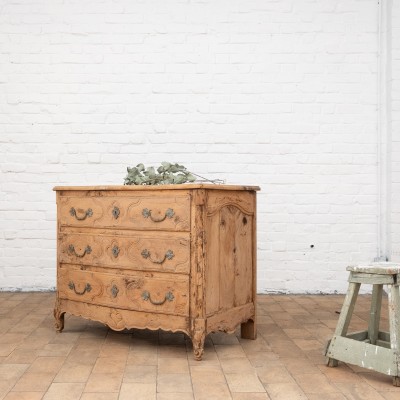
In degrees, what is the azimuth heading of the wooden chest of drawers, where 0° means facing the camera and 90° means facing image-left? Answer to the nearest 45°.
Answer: approximately 45°
